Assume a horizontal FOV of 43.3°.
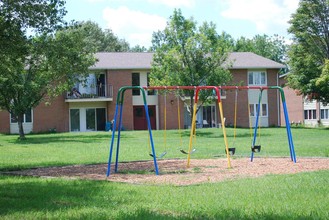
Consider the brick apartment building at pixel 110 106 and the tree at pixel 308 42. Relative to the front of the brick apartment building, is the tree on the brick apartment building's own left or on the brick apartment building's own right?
on the brick apartment building's own left

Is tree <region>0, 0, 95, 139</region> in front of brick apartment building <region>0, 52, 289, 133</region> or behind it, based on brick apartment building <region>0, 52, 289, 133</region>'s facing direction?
in front

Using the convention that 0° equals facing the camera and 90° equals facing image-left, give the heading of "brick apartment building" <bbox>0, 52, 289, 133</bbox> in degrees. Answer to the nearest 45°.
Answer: approximately 0°

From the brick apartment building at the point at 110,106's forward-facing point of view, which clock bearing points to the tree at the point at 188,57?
The tree is roughly at 11 o'clock from the brick apartment building.

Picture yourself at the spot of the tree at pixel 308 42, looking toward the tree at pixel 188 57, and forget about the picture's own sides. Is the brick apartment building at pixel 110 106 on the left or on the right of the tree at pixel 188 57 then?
right
